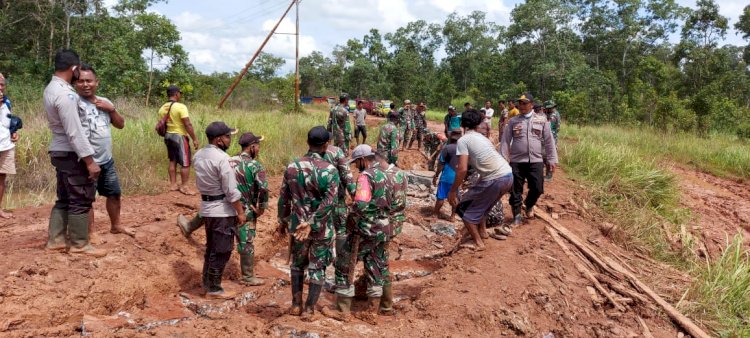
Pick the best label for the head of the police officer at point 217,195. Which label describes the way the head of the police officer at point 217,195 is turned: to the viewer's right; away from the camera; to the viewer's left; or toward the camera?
to the viewer's right

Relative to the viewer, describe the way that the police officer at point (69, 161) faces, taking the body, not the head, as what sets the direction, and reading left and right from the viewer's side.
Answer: facing to the right of the viewer

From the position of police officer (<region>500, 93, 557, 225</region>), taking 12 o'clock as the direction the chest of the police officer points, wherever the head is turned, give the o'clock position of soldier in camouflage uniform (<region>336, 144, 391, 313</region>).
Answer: The soldier in camouflage uniform is roughly at 1 o'clock from the police officer.

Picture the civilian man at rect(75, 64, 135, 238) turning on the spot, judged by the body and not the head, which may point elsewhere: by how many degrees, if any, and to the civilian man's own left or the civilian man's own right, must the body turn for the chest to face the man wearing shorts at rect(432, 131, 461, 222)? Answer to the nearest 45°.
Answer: approximately 90° to the civilian man's own left

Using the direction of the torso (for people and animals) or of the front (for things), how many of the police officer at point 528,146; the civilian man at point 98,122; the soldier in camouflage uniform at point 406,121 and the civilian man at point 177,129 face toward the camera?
3
